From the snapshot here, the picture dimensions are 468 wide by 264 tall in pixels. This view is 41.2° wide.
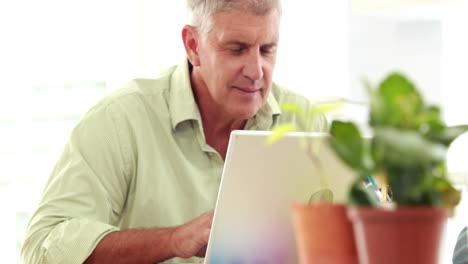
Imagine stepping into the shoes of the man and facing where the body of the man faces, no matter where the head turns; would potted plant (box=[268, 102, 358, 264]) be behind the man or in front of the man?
in front

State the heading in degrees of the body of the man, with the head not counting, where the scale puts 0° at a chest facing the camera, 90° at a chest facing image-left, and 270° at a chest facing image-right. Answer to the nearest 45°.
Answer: approximately 315°

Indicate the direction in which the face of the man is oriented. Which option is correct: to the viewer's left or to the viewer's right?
to the viewer's right

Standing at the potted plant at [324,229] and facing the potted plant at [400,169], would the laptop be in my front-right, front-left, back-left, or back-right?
back-left

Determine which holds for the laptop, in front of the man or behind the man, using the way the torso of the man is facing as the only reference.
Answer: in front
